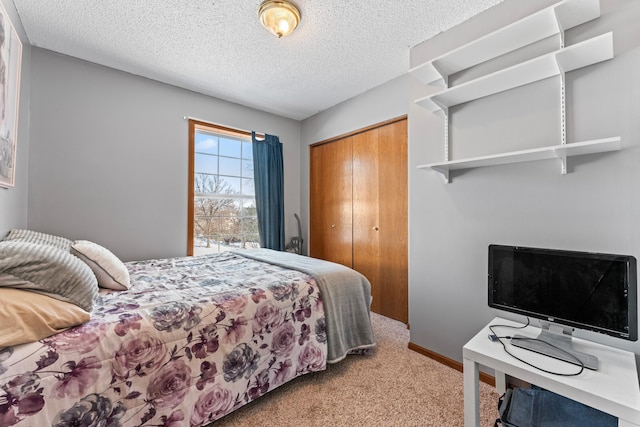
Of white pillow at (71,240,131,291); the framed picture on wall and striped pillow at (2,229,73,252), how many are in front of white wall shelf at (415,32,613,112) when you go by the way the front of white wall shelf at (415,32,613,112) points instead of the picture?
3

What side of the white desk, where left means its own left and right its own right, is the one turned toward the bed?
front

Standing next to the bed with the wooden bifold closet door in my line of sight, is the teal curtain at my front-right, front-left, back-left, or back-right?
front-left

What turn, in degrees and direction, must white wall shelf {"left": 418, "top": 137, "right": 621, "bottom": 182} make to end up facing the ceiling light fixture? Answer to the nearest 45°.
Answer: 0° — it already faces it

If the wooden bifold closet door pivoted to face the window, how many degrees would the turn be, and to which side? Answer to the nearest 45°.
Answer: approximately 45° to its right

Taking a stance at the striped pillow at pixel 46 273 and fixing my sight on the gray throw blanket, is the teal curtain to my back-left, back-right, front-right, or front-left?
front-left

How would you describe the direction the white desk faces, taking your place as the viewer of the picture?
facing the viewer and to the left of the viewer

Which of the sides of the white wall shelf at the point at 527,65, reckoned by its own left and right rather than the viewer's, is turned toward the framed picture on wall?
front

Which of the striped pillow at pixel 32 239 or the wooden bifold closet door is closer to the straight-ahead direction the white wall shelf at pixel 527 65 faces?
the striped pillow

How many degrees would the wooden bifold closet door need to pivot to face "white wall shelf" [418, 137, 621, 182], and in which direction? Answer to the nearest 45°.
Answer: approximately 90° to its left

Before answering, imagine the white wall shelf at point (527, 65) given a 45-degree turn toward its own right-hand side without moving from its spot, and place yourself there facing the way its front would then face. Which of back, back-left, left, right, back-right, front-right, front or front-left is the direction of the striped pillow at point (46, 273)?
front-left

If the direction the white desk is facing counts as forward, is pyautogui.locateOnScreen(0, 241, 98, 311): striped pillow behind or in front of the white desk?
in front

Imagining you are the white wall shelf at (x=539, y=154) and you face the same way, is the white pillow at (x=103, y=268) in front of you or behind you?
in front

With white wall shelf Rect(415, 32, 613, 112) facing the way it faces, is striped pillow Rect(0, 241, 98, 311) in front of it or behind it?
in front
